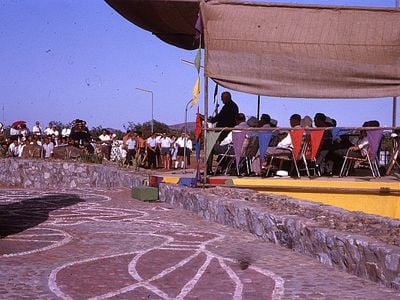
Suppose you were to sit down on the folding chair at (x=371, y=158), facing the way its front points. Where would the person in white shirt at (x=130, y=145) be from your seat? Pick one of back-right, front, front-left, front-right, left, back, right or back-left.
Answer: front-right

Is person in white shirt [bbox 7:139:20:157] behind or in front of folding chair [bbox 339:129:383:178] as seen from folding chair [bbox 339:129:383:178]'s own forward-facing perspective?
in front

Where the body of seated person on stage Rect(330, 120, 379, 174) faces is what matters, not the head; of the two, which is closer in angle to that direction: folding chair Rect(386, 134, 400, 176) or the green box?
the green box

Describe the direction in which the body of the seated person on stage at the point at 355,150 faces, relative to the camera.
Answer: to the viewer's left

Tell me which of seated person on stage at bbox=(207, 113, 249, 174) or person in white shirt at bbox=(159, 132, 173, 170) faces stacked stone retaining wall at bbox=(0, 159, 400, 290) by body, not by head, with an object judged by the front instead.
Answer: the person in white shirt

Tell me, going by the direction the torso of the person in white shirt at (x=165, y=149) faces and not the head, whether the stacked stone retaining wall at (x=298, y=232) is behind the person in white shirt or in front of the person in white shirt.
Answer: in front

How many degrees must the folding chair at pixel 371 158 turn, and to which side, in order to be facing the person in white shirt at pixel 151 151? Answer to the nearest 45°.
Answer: approximately 45° to its right

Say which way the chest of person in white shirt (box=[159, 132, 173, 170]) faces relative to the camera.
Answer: toward the camera

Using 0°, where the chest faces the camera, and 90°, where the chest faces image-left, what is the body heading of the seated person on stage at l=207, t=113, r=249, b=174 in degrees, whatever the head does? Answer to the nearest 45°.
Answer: approximately 90°

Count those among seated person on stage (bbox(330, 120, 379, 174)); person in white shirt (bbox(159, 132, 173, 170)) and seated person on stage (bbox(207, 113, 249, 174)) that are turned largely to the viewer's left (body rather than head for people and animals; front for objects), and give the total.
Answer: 2

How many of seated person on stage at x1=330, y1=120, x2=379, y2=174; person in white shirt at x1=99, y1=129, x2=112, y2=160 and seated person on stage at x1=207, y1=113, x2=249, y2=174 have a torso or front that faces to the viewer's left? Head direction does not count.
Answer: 2

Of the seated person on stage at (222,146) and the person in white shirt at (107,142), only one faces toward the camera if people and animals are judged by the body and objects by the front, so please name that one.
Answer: the person in white shirt

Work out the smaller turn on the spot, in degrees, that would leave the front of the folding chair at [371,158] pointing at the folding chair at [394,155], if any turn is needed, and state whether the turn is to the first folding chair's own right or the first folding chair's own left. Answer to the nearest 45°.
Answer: approximately 135° to the first folding chair's own right

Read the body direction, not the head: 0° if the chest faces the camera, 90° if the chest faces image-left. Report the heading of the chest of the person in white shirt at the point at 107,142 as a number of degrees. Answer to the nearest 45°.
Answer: approximately 0°

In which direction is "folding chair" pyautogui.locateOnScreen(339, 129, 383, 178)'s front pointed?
to the viewer's left

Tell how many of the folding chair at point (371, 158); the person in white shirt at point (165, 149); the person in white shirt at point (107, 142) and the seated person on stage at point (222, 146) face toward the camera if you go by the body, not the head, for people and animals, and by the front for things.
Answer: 2

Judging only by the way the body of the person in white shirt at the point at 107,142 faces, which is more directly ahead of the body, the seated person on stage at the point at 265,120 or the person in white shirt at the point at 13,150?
the seated person on stage
